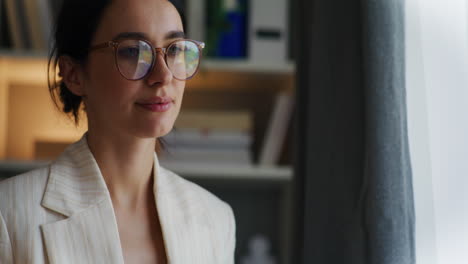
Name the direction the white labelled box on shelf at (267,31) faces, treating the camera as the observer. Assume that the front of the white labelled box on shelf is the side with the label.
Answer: facing the viewer

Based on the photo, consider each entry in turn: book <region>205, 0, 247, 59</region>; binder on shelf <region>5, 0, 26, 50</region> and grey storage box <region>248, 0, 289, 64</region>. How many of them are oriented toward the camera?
3

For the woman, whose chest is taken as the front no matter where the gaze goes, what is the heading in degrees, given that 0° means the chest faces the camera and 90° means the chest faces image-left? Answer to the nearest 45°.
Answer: approximately 315°

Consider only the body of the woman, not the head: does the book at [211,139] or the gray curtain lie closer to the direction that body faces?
the gray curtain

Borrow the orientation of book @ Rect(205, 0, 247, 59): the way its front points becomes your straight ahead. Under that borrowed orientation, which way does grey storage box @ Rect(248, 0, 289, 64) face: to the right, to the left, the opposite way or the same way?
the same way

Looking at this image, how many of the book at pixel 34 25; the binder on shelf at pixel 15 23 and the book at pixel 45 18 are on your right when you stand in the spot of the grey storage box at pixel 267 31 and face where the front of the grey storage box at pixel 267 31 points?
3

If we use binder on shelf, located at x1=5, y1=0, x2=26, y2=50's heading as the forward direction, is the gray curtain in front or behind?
in front

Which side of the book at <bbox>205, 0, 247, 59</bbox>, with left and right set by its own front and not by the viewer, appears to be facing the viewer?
front

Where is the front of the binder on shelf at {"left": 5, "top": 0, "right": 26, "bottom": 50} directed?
toward the camera

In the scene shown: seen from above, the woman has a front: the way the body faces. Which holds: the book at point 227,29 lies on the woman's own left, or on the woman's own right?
on the woman's own left

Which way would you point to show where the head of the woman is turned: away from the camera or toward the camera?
toward the camera
